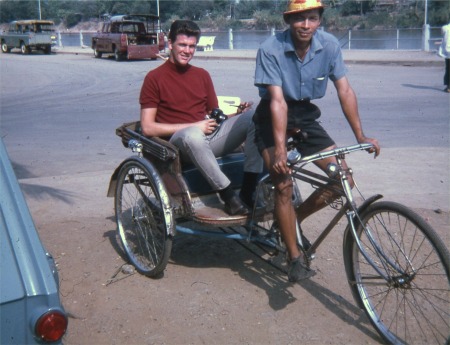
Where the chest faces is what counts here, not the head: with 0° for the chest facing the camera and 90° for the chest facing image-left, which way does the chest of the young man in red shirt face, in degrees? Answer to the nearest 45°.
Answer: approximately 315°

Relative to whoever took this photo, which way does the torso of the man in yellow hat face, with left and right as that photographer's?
facing the viewer

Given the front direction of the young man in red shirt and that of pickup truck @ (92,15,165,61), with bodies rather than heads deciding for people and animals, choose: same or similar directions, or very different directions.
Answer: very different directions

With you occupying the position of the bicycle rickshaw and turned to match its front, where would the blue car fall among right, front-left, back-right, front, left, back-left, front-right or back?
right

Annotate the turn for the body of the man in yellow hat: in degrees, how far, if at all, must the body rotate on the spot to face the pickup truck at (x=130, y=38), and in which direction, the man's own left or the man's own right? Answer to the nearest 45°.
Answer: approximately 180°

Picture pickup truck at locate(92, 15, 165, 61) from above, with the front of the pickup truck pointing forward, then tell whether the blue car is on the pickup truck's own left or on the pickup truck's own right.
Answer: on the pickup truck's own left

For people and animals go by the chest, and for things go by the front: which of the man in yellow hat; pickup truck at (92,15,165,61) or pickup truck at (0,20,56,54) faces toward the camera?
the man in yellow hat

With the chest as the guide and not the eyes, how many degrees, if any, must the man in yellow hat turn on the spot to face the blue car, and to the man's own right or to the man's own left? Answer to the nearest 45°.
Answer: approximately 45° to the man's own right

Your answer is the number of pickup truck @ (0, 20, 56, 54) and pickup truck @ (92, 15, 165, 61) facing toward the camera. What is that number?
0

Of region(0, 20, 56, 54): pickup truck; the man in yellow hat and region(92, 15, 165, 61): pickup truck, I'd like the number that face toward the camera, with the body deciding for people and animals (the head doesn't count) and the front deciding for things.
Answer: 1
